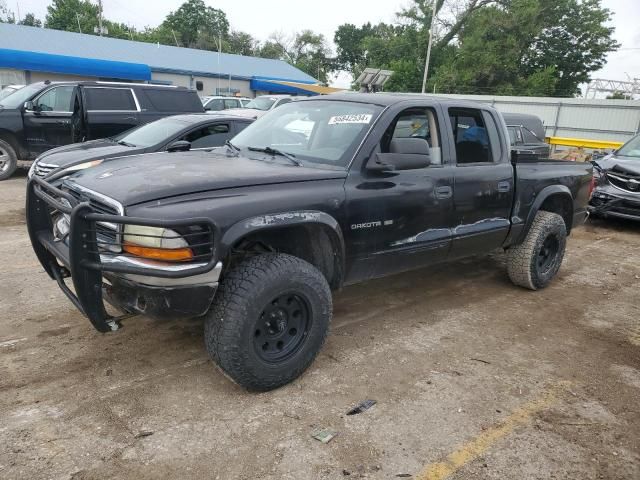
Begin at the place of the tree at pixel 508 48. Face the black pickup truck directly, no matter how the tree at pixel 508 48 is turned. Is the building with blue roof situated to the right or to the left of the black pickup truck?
right

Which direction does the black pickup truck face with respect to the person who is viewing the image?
facing the viewer and to the left of the viewer

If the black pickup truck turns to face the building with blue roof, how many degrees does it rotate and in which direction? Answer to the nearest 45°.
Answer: approximately 135° to its right

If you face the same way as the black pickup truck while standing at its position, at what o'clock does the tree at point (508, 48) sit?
The tree is roughly at 5 o'clock from the black pickup truck.

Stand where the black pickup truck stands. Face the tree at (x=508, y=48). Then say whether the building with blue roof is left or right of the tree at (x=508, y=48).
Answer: left
